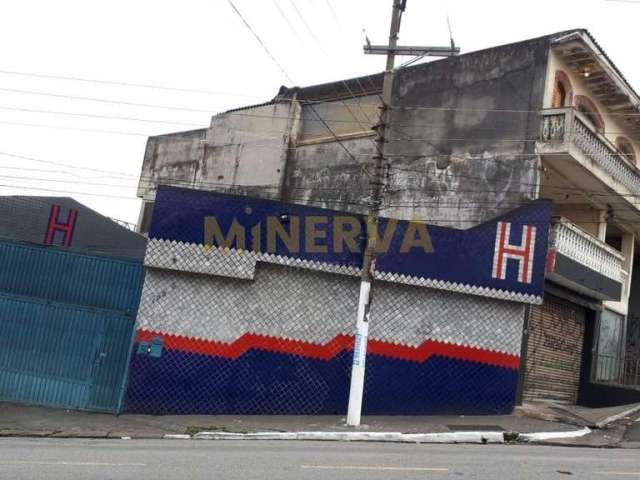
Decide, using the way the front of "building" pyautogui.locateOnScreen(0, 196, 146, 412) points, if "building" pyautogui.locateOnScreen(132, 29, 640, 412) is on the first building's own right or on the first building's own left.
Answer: on the first building's own left

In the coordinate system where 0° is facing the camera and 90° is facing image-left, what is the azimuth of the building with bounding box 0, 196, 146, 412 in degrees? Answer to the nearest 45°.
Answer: approximately 0°

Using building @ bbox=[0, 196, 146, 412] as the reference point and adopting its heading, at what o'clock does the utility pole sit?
The utility pole is roughly at 10 o'clock from the building.

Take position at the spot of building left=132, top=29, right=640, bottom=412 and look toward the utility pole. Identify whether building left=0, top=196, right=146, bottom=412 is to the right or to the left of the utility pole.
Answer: right

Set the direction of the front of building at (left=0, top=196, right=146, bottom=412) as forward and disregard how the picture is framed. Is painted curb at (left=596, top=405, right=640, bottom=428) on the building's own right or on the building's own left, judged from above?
on the building's own left
